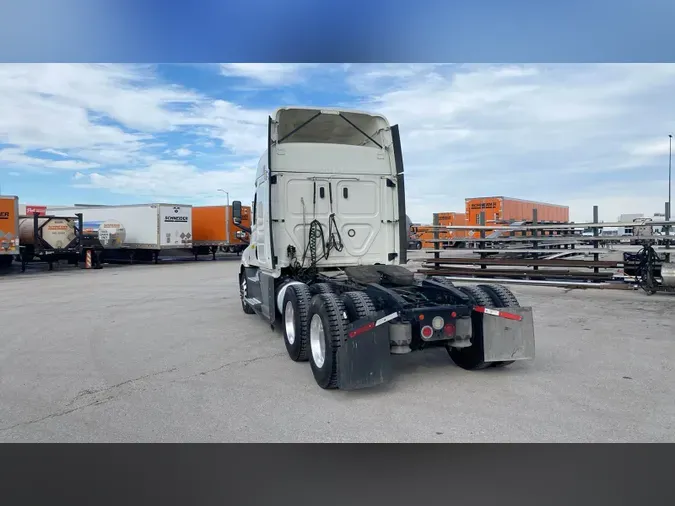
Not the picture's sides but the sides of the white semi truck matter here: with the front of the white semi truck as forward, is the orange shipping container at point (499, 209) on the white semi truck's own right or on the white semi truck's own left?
on the white semi truck's own right

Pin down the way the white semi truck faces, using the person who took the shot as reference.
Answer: facing away from the viewer and to the left of the viewer

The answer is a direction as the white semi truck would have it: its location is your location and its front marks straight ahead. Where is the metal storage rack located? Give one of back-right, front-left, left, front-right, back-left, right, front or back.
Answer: right

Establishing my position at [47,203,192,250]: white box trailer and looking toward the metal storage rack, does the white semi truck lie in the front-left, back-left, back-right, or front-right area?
front-right

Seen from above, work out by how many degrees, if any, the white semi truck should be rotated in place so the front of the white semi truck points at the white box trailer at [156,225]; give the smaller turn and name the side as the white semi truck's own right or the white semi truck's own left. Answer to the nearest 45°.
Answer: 0° — it already faces it

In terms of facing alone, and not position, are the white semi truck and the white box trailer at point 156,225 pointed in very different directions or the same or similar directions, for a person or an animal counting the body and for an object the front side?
very different directions
